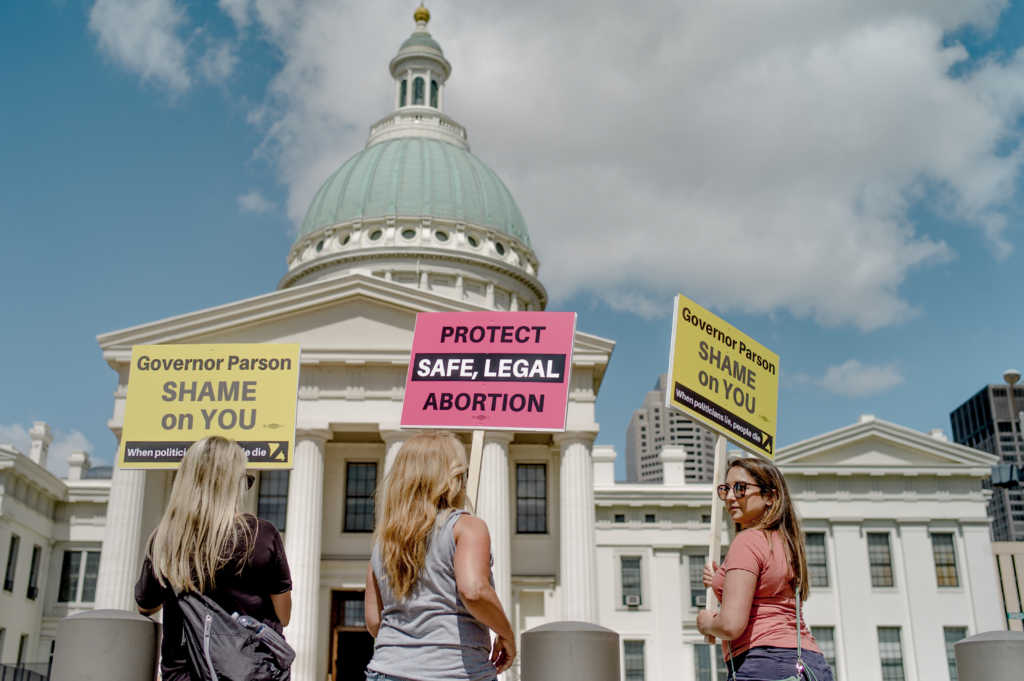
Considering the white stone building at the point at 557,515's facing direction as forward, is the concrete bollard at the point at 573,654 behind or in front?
in front

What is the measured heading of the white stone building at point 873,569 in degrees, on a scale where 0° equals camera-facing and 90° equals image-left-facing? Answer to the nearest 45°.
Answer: approximately 0°

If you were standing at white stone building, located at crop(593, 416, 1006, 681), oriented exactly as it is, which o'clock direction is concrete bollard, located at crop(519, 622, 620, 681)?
The concrete bollard is roughly at 12 o'clock from the white stone building.

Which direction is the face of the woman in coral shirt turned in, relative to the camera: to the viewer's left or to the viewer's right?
to the viewer's left

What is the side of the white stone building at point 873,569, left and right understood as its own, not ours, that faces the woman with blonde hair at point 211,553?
front

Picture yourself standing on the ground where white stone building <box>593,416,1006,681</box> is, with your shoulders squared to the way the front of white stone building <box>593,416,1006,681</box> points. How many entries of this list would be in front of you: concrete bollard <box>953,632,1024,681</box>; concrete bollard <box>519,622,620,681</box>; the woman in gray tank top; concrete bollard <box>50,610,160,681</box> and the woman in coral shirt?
5

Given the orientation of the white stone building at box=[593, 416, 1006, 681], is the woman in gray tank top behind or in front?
in front

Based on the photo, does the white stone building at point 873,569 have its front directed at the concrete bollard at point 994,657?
yes

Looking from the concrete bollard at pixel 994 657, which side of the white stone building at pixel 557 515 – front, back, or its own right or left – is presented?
front

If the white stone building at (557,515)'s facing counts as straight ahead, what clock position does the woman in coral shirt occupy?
The woman in coral shirt is roughly at 12 o'clock from the white stone building.

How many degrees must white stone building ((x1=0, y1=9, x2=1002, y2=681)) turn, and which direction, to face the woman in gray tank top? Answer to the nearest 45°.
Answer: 0° — it already faces them

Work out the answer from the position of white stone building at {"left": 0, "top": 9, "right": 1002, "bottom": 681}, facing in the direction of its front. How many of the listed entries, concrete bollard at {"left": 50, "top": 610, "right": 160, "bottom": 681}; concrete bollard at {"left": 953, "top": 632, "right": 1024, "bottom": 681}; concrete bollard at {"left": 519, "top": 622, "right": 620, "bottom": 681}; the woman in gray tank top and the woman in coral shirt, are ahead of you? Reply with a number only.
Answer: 5
